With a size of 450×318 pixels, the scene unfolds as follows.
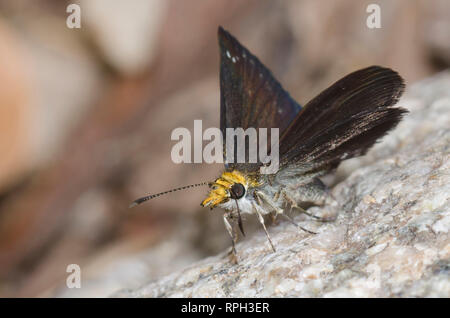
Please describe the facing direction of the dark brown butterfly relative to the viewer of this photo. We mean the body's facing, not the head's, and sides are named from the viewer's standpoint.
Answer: facing to the left of the viewer
